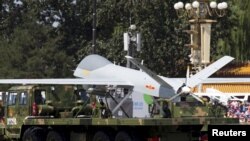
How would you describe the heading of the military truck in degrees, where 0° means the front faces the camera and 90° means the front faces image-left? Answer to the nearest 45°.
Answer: approximately 90°

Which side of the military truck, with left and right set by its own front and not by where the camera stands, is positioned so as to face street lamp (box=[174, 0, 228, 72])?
right
